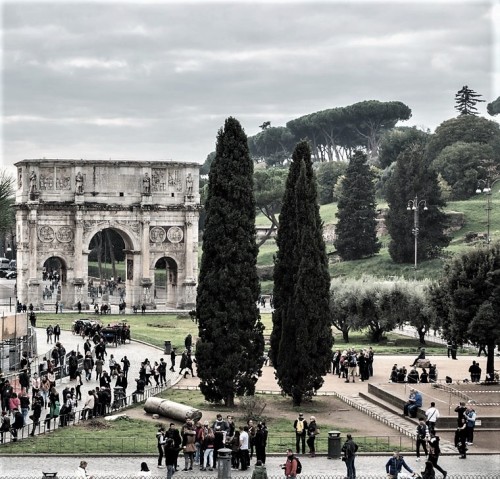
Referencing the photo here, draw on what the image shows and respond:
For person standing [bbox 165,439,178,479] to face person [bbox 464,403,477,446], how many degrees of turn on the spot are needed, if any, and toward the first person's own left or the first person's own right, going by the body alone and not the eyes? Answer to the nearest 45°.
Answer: approximately 45° to the first person's own right

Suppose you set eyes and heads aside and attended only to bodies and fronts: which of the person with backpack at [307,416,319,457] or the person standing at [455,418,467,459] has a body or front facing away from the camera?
the person with backpack

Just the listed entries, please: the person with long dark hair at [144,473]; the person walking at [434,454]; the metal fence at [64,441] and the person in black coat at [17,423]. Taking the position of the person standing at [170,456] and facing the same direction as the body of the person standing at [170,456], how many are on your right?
1

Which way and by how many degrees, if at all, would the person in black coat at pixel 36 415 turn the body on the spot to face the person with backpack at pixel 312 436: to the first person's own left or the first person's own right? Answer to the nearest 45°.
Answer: approximately 45° to the first person's own right

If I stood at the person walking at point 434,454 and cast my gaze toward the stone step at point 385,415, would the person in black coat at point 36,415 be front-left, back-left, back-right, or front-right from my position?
front-left

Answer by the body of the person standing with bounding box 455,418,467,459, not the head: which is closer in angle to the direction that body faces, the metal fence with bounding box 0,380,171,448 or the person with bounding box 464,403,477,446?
the metal fence

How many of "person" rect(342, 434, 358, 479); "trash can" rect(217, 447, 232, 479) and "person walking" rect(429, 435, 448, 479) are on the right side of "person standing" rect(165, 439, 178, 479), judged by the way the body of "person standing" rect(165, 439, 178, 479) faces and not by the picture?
3

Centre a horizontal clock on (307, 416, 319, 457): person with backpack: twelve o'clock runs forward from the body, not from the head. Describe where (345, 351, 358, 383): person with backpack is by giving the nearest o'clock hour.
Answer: (345, 351, 358, 383): person with backpack is roughly at 12 o'clock from (307, 416, 319, 457): person with backpack.

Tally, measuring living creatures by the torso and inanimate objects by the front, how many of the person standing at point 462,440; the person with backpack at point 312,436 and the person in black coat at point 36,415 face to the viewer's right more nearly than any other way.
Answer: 1

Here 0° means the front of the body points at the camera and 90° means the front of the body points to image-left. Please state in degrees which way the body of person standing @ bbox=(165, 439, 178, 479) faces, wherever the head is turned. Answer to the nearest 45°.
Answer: approximately 180°

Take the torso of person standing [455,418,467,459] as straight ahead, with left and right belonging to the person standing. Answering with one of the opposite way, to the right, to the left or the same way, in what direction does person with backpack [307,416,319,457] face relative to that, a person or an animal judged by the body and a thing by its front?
to the right

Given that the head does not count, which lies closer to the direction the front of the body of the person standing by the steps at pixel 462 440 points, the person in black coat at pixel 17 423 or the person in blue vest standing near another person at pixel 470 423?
the person in black coat

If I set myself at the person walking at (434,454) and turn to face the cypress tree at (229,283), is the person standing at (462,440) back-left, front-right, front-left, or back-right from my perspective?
front-right
